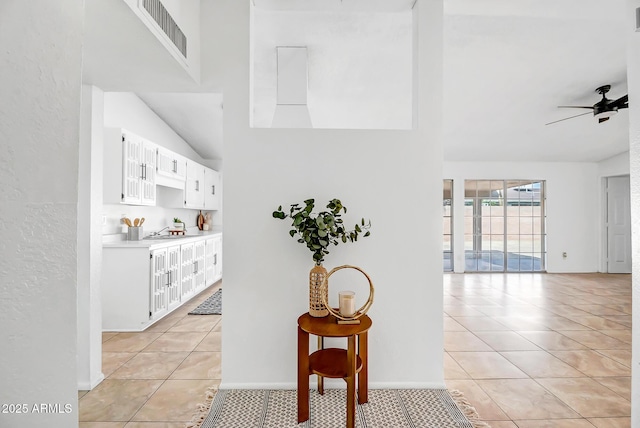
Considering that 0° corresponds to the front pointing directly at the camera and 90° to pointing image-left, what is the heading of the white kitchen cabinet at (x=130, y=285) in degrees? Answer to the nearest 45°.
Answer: approximately 315°

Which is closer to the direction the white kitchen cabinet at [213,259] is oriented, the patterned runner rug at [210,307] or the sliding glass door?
the sliding glass door

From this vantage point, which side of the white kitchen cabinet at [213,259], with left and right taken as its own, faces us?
right

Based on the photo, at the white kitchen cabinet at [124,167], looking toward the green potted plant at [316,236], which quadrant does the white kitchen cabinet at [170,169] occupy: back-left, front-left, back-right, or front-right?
back-left

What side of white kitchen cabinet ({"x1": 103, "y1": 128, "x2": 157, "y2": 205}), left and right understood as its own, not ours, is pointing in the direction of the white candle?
front

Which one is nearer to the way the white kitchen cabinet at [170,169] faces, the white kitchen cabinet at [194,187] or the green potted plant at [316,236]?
the green potted plant

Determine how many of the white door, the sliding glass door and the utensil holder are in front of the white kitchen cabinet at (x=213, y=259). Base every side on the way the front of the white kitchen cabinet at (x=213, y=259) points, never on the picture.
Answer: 2

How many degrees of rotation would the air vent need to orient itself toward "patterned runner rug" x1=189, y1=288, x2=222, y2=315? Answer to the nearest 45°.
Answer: approximately 135° to its left

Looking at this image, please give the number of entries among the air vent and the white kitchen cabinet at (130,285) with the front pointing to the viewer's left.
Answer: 0

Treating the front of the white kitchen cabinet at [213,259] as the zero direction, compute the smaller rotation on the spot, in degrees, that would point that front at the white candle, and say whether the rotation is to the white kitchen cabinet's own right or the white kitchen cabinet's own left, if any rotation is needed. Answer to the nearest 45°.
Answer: approximately 90° to the white kitchen cabinet's own right

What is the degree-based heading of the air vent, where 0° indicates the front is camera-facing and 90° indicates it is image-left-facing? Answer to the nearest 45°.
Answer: approximately 315°

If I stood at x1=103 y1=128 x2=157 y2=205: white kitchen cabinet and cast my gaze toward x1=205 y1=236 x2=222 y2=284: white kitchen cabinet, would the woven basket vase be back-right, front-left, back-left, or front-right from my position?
back-right

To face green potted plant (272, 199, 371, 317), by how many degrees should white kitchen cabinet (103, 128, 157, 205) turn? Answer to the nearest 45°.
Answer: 0° — it already faces it
